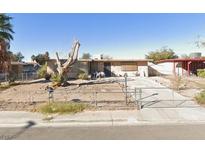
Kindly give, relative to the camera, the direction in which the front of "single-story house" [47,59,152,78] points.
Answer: facing the viewer

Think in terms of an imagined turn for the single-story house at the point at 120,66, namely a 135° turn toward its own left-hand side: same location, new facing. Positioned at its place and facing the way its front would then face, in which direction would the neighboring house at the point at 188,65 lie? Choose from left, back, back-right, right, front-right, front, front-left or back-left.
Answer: front-right

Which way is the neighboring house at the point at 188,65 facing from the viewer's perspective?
toward the camera

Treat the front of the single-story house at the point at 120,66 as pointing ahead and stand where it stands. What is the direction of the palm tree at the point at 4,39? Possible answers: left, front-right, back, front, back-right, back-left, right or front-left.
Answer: front-right

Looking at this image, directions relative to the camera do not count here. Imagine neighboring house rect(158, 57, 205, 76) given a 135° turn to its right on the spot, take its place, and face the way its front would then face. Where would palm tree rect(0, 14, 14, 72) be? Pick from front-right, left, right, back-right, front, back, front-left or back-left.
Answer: left
